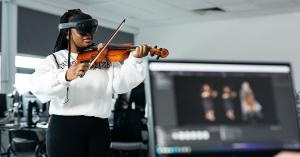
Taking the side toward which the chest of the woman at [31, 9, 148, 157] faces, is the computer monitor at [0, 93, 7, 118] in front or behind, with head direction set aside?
behind

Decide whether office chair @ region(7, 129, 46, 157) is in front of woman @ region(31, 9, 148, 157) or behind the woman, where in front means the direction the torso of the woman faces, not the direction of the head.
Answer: behind

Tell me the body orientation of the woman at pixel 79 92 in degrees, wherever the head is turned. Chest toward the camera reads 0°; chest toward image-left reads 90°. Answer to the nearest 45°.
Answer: approximately 315°

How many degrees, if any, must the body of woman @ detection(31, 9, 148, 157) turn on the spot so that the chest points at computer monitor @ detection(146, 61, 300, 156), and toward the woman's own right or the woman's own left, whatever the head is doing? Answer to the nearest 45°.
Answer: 0° — they already face it
